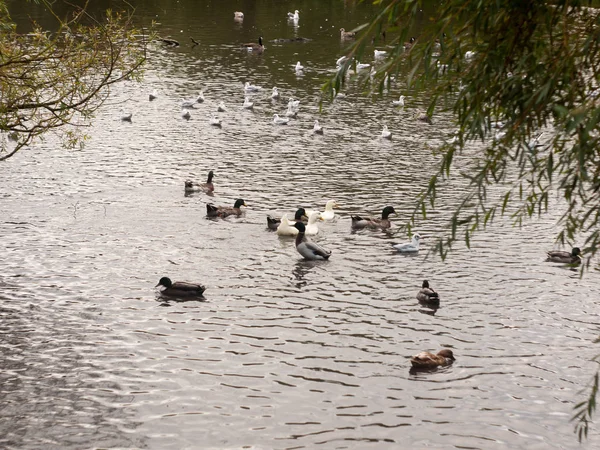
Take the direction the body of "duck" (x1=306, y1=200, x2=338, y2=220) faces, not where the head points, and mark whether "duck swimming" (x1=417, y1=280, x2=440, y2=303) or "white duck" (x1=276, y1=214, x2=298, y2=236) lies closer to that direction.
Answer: the duck swimming

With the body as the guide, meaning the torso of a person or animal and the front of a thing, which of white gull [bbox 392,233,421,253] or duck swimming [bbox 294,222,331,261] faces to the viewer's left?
duck swimming [bbox 294,222,331,261]

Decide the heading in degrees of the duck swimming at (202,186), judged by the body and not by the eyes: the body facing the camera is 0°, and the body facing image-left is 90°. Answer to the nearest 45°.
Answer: approximately 270°

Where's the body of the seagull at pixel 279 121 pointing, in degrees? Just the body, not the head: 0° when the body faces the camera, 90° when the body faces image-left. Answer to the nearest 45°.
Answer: approximately 90°

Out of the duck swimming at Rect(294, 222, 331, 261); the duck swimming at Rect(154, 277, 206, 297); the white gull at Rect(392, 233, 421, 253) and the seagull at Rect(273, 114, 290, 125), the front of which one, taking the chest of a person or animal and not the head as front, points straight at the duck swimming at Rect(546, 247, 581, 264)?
the white gull at Rect(392, 233, 421, 253)

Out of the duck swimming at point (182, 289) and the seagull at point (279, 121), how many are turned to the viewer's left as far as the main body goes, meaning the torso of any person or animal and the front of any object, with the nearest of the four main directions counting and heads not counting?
2

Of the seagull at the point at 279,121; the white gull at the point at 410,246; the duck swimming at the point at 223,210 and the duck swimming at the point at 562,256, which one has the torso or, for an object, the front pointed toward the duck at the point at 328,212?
the duck swimming at the point at 223,210

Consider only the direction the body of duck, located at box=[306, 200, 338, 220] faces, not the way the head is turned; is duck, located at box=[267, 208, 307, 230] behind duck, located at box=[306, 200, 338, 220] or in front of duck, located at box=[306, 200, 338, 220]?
behind

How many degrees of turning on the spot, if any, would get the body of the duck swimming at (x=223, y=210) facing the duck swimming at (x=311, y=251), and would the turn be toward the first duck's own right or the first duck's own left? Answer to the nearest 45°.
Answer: approximately 45° to the first duck's own right

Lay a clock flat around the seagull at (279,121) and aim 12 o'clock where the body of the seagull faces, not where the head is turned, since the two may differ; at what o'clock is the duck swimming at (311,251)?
The duck swimming is roughly at 9 o'clock from the seagull.

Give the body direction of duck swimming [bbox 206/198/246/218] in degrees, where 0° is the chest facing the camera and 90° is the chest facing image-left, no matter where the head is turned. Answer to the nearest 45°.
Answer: approximately 270°

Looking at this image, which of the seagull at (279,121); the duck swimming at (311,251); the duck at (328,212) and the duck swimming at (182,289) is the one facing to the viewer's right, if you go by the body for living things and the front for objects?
the duck

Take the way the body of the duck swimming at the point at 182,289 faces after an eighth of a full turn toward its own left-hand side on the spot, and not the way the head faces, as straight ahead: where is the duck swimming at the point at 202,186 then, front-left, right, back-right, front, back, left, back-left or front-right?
back-right

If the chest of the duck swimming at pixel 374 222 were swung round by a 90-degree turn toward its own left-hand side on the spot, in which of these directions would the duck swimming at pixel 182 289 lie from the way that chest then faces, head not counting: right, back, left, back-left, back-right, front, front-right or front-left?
back-left

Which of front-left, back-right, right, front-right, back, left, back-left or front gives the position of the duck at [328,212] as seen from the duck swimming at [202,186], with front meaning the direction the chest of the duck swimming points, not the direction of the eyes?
front-right

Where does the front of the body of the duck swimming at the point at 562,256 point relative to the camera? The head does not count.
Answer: to the viewer's right
